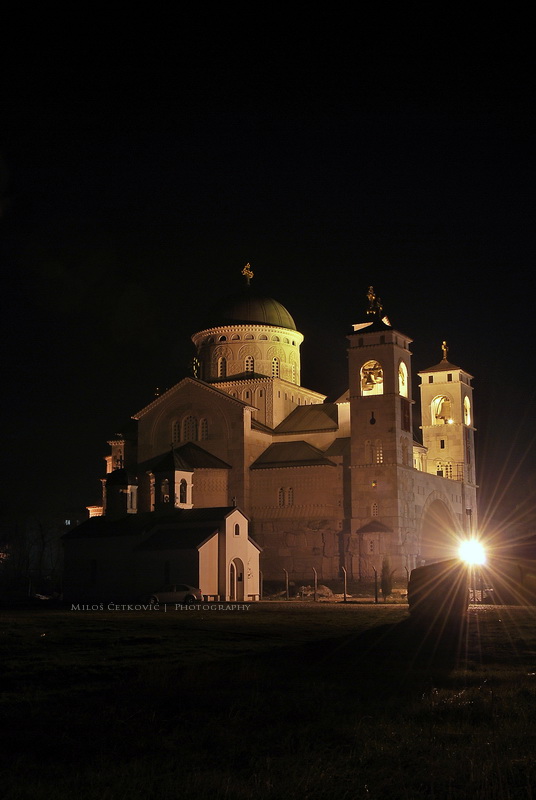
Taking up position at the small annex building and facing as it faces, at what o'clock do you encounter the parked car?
The parked car is roughly at 2 o'clock from the small annex building.

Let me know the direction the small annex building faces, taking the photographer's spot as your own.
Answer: facing the viewer and to the right of the viewer
